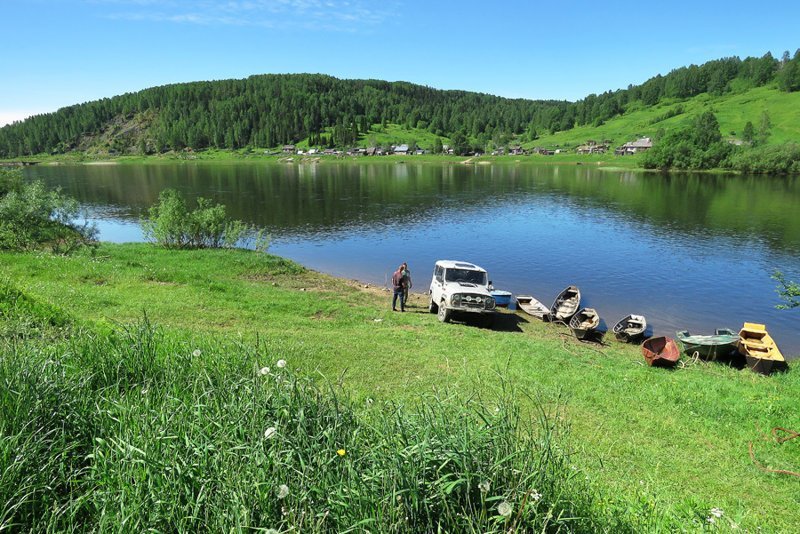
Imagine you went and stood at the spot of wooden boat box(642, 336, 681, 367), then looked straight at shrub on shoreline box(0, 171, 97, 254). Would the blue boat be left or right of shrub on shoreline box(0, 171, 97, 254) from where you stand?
right

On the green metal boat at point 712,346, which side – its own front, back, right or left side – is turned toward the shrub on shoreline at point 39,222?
front

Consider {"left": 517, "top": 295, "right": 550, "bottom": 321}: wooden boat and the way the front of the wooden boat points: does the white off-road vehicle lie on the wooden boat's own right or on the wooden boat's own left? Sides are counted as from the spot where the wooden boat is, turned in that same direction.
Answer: on the wooden boat's own right

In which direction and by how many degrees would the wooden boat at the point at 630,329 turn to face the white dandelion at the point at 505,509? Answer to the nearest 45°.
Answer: approximately 45° to its left

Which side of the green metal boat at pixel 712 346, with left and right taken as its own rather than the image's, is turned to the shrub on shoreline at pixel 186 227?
front

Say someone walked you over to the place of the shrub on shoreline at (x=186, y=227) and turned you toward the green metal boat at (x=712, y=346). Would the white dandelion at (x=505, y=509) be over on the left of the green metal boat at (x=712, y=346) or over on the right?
right

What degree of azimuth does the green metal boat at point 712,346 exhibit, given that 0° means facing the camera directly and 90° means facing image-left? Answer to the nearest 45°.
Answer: approximately 90°

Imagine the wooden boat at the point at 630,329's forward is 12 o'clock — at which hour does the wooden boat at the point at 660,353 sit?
the wooden boat at the point at 660,353 is roughly at 10 o'clock from the wooden boat at the point at 630,329.

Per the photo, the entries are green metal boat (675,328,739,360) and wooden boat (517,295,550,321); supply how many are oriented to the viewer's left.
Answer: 1
